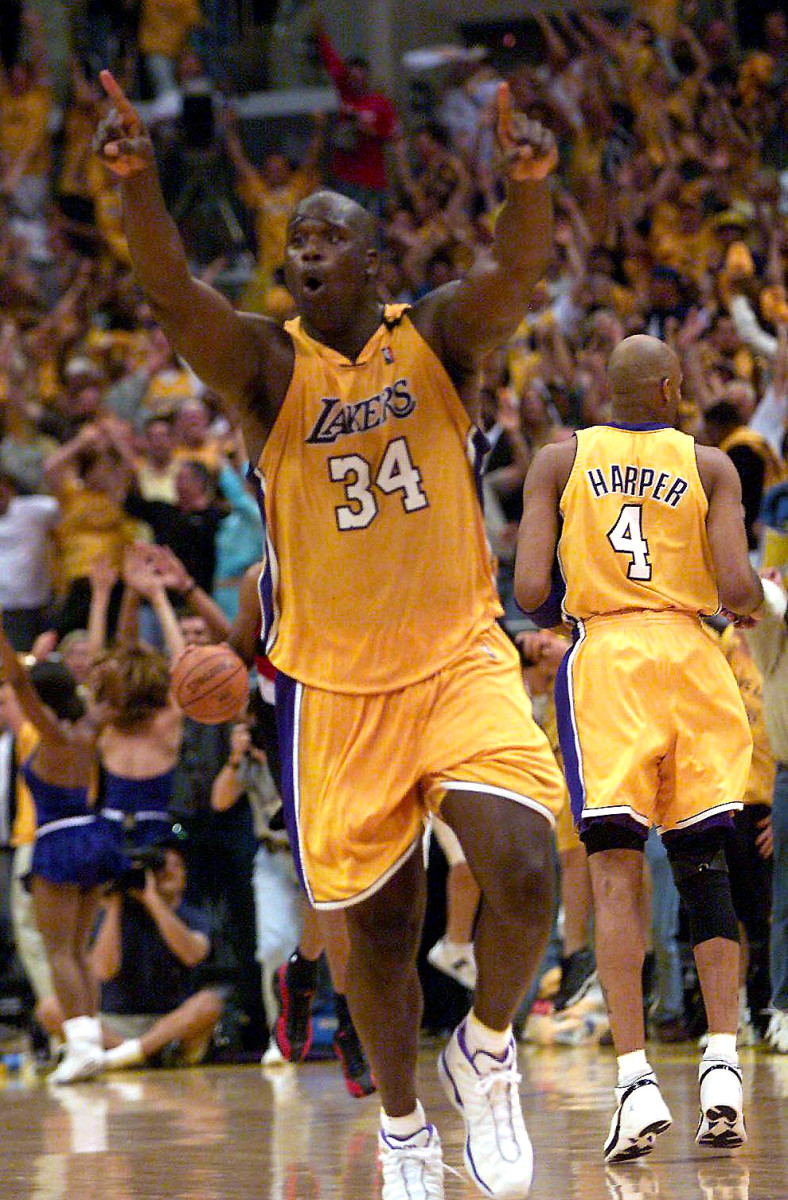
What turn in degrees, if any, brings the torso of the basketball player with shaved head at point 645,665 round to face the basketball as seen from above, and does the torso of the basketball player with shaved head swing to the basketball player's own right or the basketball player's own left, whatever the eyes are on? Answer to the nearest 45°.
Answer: approximately 90° to the basketball player's own left

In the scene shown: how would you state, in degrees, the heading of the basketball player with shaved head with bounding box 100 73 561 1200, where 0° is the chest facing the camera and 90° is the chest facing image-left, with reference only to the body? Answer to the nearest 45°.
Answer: approximately 0°

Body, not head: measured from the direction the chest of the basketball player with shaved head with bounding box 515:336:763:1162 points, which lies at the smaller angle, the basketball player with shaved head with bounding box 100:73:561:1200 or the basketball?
the basketball

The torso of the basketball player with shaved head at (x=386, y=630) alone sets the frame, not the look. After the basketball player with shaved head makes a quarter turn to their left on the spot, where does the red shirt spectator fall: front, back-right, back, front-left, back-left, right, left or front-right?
left

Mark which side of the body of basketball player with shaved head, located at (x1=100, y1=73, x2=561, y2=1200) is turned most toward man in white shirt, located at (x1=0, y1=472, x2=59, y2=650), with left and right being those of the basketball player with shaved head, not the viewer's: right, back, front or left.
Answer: back

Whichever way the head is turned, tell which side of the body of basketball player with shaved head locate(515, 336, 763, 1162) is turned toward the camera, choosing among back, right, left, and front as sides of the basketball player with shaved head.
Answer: back

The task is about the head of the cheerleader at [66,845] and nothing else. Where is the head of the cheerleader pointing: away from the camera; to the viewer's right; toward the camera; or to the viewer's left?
away from the camera

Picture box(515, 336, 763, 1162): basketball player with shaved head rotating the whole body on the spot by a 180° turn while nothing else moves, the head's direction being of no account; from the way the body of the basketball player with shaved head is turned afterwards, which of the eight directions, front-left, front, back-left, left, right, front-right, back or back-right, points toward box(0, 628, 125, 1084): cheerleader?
back-right

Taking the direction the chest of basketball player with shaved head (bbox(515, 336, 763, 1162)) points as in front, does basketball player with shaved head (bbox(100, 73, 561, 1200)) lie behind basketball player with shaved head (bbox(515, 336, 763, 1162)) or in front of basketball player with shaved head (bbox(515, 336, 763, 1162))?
behind

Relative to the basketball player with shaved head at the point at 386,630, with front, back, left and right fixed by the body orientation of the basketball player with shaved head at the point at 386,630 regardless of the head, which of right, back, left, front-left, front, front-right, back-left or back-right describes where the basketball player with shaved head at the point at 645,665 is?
back-left

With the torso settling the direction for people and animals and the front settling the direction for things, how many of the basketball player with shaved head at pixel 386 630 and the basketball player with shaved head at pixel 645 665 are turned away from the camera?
1

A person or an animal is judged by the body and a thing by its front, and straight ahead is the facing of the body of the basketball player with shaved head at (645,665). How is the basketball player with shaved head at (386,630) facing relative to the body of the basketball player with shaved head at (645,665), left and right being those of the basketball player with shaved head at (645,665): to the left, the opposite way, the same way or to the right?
the opposite way

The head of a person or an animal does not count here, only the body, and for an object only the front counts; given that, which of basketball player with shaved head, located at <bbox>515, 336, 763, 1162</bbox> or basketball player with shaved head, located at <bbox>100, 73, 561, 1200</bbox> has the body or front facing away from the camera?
basketball player with shaved head, located at <bbox>515, 336, 763, 1162</bbox>

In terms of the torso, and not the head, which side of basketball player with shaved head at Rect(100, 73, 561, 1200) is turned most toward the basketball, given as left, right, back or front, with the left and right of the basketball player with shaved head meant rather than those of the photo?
back

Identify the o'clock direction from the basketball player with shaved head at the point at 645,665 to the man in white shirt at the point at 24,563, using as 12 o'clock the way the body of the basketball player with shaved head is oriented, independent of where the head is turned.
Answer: The man in white shirt is roughly at 11 o'clock from the basketball player with shaved head.
